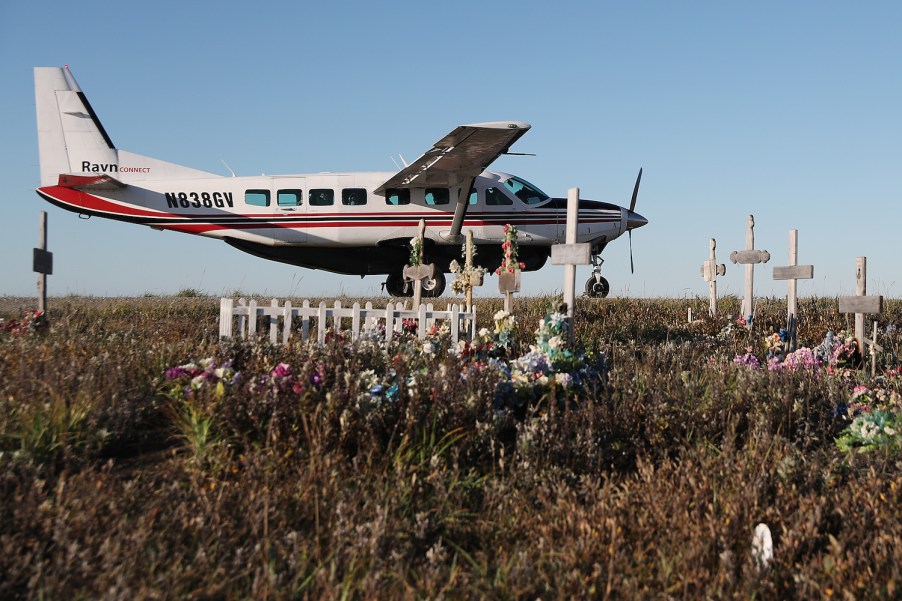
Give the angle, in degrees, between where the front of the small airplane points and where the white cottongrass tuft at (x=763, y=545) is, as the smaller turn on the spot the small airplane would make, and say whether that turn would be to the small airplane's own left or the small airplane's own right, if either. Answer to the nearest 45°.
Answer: approximately 90° to the small airplane's own right

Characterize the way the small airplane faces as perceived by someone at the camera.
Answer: facing to the right of the viewer

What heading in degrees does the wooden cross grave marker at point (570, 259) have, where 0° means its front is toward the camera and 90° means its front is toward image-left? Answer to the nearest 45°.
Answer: approximately 0°

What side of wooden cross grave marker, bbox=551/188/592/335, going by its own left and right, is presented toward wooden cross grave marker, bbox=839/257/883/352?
left

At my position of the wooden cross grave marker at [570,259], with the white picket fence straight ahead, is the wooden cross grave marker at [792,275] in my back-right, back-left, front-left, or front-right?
back-right

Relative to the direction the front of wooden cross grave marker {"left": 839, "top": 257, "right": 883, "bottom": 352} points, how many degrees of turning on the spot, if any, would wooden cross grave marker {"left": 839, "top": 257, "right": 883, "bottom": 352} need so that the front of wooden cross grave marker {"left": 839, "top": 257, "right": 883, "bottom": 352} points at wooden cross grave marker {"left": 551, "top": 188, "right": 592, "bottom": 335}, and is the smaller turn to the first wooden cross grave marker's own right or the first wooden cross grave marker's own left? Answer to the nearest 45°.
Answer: approximately 45° to the first wooden cross grave marker's own right

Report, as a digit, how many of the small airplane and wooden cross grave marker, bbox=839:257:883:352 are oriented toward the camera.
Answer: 1

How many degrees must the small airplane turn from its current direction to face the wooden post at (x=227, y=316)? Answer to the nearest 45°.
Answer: approximately 90° to its right
